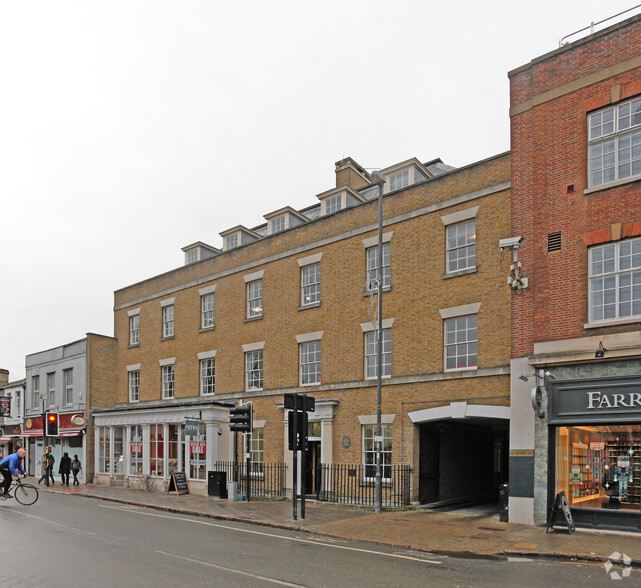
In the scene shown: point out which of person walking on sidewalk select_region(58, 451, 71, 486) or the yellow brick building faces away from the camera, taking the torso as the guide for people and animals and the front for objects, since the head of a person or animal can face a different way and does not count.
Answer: the person walking on sidewalk

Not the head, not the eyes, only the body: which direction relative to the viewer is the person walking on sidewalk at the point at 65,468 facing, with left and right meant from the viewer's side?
facing away from the viewer

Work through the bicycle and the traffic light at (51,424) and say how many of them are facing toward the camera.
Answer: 1

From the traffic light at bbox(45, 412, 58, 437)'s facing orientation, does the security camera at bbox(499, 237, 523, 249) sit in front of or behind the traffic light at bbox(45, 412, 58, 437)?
in front

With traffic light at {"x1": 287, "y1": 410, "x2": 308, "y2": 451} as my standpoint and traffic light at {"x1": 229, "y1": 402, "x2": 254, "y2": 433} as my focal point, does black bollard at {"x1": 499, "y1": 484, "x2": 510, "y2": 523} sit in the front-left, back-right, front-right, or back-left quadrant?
back-right
